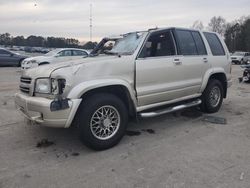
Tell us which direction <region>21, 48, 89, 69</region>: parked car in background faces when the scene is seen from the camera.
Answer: facing the viewer and to the left of the viewer

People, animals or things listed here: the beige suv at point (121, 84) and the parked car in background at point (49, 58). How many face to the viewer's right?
0

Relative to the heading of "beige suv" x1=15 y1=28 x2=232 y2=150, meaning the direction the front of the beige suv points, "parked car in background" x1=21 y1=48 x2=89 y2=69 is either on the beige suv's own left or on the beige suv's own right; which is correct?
on the beige suv's own right

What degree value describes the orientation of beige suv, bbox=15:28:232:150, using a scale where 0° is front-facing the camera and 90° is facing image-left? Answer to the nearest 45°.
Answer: approximately 45°

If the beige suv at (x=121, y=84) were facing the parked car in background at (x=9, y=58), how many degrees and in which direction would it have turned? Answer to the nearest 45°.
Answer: approximately 90° to its right

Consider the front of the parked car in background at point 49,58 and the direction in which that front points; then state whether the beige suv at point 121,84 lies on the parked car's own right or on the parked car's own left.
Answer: on the parked car's own left
